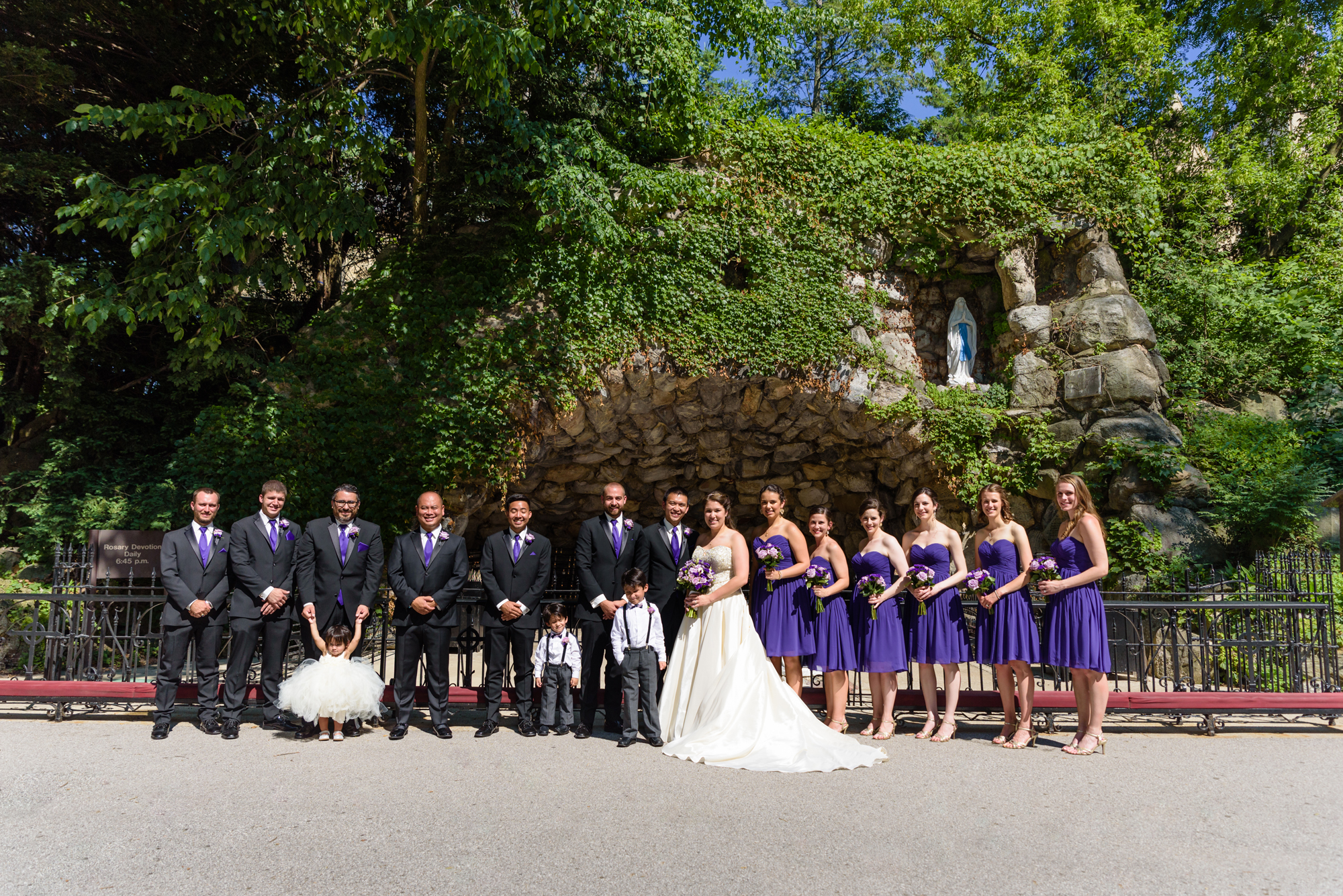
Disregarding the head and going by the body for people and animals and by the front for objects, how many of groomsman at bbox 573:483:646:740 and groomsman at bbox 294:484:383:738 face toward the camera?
2

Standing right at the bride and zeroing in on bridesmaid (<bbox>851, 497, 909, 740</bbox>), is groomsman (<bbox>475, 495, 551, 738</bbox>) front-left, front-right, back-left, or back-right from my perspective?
back-left

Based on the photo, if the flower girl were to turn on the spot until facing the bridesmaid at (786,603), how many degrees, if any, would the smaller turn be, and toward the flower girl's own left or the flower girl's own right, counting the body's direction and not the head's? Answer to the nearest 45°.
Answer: approximately 90° to the flower girl's own left

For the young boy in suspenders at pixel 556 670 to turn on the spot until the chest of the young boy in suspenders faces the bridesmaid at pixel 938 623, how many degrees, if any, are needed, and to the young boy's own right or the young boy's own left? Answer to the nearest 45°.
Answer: approximately 90° to the young boy's own left

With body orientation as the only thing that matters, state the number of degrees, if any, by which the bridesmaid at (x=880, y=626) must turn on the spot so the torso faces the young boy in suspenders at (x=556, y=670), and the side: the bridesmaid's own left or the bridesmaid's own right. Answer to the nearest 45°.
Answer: approximately 45° to the bridesmaid's own right

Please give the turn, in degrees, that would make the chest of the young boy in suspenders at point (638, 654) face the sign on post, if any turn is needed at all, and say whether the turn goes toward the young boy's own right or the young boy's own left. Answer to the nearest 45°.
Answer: approximately 135° to the young boy's own right

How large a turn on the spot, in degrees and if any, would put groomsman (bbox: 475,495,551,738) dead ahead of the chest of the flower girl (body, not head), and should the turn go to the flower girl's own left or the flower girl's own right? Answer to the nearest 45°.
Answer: approximately 90° to the flower girl's own left

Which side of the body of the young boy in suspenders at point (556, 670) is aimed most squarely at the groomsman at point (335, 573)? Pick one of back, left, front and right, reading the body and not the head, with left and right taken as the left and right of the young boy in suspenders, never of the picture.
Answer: right
